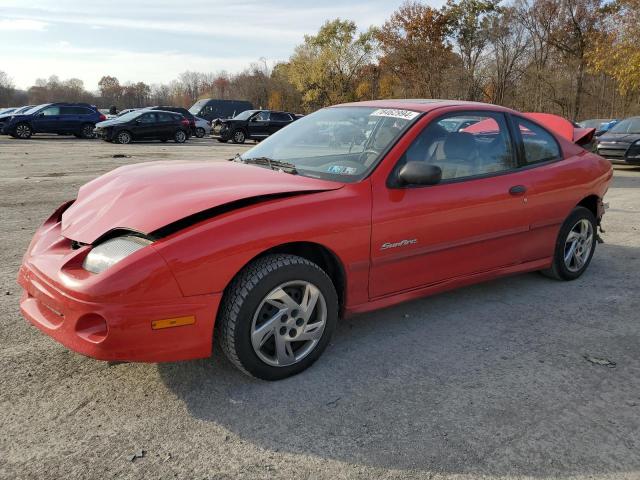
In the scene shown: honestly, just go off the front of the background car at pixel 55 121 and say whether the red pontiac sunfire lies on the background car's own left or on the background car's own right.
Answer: on the background car's own left

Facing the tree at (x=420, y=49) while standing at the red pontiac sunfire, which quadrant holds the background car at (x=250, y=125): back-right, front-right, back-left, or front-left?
front-left

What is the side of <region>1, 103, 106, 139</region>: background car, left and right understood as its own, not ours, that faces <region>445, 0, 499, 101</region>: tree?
back

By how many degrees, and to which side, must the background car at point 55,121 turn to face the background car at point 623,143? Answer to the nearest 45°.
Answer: approximately 135° to its left

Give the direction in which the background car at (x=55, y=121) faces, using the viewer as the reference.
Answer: facing to the left of the viewer

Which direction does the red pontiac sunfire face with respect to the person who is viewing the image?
facing the viewer and to the left of the viewer

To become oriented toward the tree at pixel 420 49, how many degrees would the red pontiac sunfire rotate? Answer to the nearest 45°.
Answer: approximately 135° to its right

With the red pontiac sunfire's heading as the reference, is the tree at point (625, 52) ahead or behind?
behind

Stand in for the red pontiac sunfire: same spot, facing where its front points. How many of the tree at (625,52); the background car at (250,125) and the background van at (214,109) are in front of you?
0

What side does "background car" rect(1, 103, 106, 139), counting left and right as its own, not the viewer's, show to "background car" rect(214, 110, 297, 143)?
back

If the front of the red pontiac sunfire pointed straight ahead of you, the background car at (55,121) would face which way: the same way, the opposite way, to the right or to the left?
the same way

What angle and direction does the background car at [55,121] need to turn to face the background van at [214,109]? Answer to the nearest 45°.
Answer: approximately 135° to its right
